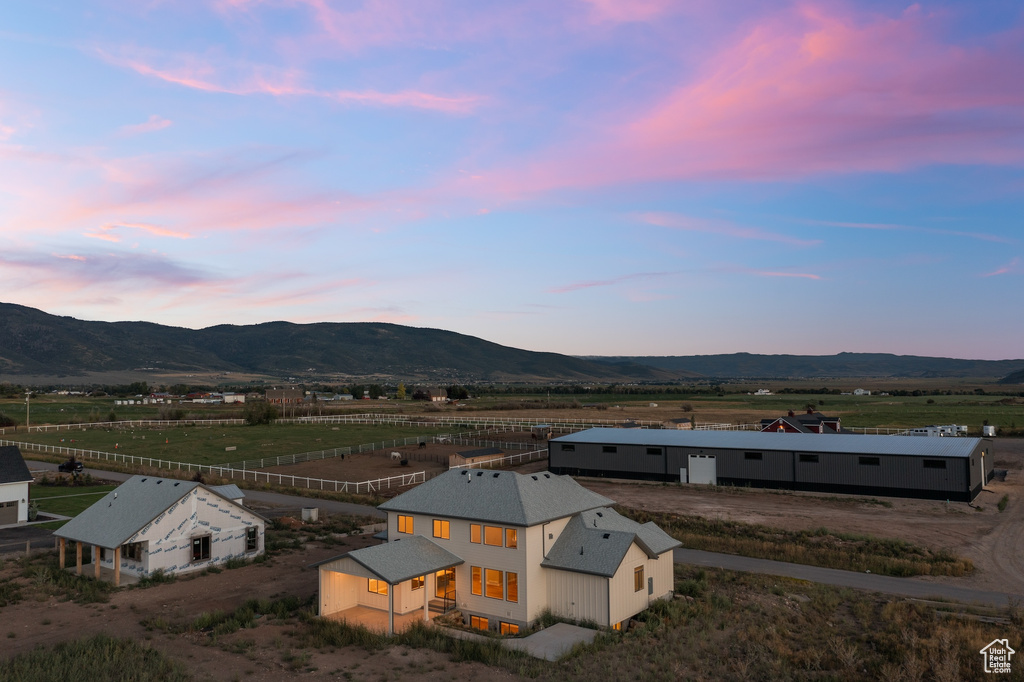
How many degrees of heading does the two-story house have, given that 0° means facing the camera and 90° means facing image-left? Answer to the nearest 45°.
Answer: approximately 225°
